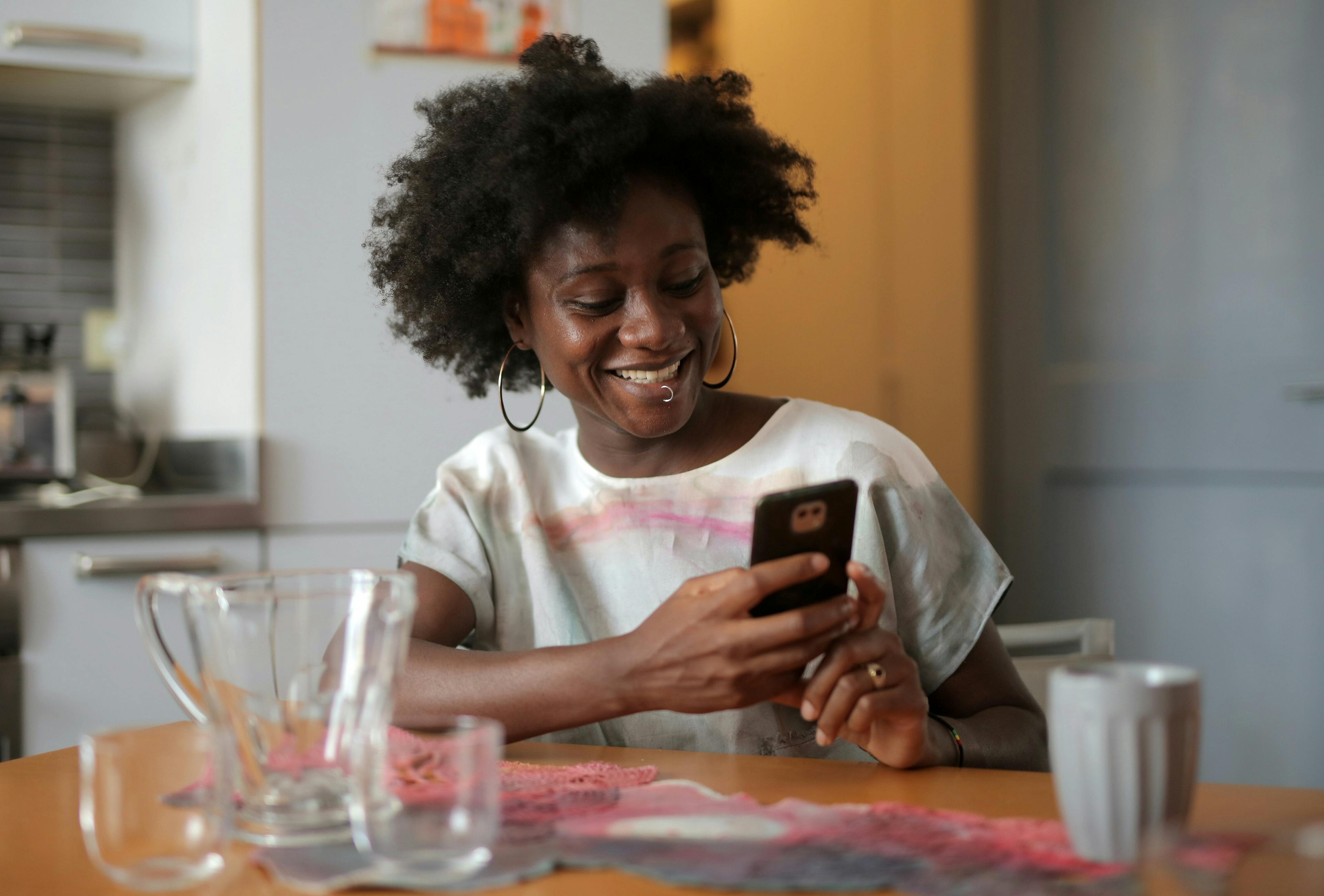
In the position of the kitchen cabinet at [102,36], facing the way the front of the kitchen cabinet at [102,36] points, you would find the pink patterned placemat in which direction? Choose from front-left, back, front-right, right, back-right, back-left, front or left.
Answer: front

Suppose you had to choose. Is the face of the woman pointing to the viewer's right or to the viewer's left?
to the viewer's right

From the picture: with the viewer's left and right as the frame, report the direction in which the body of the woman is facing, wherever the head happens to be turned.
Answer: facing the viewer

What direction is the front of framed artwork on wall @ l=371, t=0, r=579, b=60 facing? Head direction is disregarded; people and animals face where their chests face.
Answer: toward the camera

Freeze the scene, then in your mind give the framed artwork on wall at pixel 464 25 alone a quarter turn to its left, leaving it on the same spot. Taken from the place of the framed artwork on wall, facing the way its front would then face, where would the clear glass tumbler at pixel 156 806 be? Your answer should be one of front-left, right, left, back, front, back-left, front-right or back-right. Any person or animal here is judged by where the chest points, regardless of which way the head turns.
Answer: right

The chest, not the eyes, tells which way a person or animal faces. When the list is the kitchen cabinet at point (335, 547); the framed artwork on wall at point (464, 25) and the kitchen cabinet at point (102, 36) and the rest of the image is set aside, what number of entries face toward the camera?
3

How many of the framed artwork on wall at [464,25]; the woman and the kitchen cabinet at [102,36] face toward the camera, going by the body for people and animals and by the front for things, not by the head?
3
